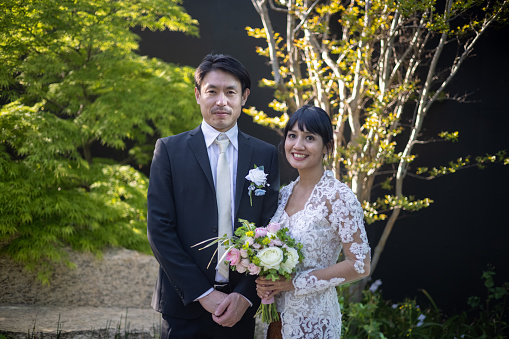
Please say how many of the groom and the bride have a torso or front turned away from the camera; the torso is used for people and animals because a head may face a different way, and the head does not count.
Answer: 0

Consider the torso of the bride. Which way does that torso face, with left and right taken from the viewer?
facing the viewer and to the left of the viewer
